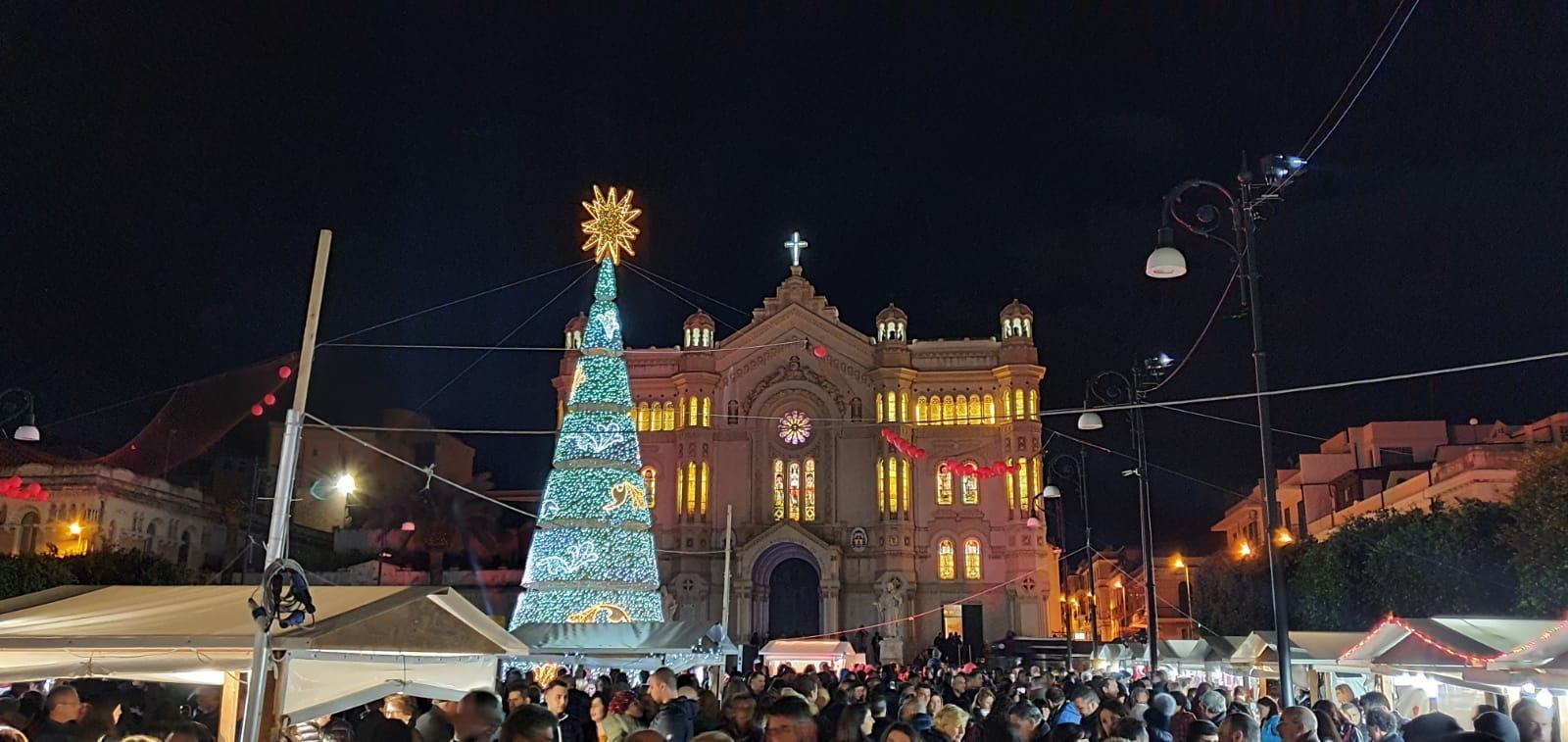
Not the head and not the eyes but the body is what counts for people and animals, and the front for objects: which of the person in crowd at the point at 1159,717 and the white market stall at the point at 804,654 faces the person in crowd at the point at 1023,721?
the white market stall

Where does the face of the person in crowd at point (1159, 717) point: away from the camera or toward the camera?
away from the camera

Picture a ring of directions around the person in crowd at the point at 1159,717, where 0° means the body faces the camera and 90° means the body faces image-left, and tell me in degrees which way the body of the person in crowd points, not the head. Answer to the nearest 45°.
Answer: approximately 180°

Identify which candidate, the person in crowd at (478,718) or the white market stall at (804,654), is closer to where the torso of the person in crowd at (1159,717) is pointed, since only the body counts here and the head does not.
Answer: the white market stall

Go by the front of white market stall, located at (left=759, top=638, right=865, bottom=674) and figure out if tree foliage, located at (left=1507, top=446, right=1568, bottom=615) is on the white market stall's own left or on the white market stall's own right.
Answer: on the white market stall's own left

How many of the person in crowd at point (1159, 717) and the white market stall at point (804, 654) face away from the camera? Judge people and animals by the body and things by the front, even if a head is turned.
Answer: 1

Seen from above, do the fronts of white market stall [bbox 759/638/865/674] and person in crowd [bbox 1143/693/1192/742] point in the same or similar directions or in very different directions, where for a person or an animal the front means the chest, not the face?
very different directions

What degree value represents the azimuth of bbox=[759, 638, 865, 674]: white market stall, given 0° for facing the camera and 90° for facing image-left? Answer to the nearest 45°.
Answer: approximately 0°
